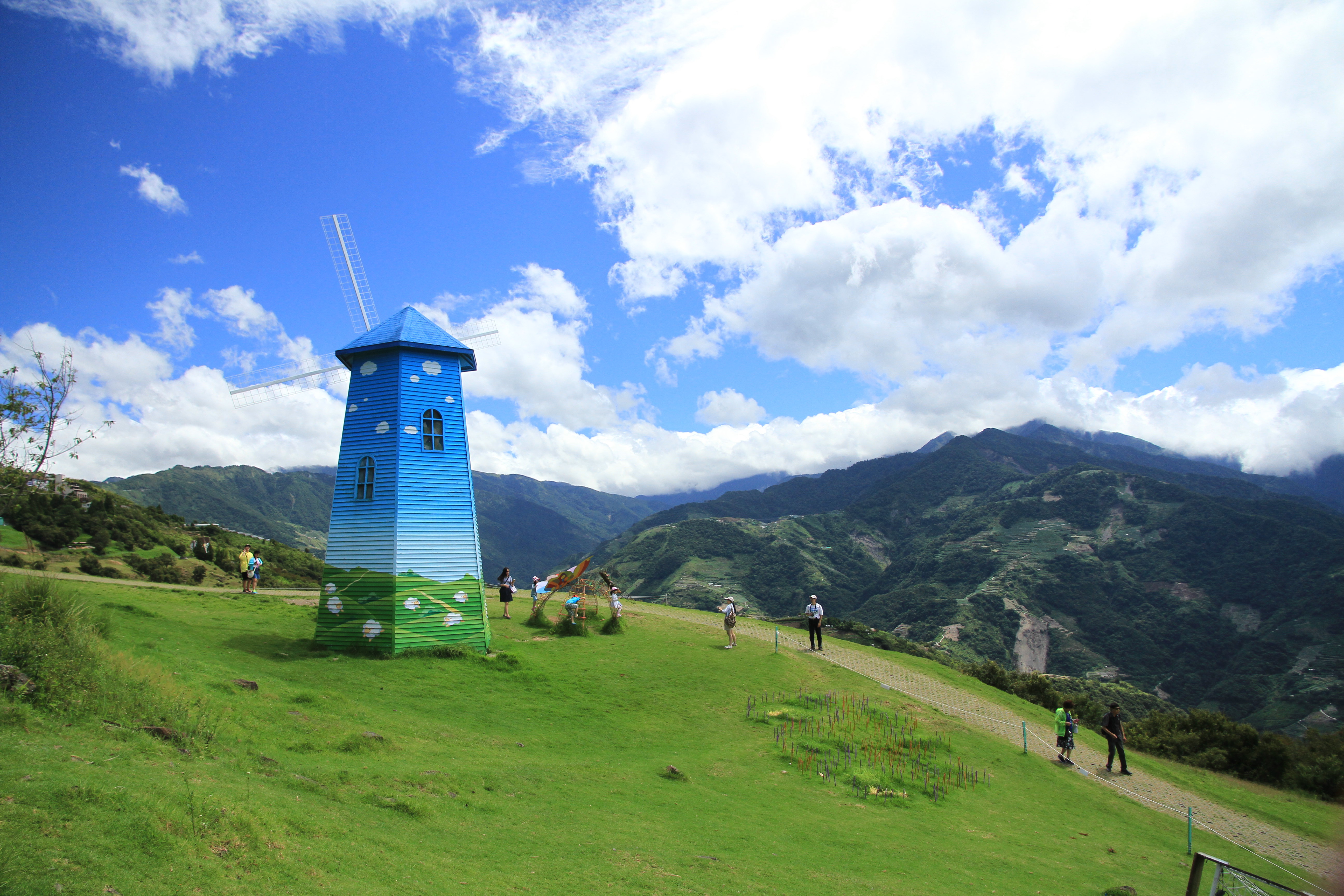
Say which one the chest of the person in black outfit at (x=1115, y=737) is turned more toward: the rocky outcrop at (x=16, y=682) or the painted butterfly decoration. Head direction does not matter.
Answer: the rocky outcrop

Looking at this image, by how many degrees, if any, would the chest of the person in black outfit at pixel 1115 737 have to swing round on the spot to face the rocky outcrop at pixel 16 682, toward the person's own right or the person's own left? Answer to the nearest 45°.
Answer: approximately 90° to the person's own right

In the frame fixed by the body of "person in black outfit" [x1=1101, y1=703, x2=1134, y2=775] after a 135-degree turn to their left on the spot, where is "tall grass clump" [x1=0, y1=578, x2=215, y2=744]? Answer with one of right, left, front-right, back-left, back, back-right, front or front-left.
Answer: back-left

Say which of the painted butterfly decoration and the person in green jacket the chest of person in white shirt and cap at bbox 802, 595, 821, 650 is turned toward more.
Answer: the person in green jacket

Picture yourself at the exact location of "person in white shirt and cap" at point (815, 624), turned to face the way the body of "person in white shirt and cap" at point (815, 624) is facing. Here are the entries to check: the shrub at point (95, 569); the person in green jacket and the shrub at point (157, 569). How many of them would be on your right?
2

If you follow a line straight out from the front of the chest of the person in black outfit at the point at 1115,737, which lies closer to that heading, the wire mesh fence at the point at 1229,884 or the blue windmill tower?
the wire mesh fence

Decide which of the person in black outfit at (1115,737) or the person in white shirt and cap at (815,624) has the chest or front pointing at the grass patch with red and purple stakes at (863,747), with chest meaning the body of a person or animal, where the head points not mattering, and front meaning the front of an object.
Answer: the person in white shirt and cap at (815,624)

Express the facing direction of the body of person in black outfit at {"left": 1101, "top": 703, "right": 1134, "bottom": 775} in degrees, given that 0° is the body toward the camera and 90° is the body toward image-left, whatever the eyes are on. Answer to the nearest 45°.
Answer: approximately 315°

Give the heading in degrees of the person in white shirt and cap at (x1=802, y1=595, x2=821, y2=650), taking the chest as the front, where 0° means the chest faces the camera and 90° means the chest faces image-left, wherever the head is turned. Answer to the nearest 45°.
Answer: approximately 0°

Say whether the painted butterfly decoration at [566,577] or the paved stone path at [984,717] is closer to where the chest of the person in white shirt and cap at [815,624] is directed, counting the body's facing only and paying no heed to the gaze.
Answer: the paved stone path
